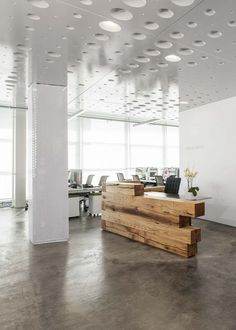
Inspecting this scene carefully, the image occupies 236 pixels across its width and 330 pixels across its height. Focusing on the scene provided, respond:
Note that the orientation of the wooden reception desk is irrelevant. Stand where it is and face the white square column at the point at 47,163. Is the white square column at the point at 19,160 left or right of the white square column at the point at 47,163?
right

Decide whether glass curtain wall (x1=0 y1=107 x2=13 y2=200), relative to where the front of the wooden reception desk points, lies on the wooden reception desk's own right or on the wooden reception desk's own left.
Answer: on the wooden reception desk's own right

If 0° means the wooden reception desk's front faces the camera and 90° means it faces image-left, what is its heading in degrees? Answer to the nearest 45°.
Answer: approximately 45°

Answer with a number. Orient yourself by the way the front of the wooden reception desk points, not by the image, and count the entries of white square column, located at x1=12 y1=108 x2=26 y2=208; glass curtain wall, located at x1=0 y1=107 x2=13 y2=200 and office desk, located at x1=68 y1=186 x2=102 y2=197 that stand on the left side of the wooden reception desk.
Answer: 0

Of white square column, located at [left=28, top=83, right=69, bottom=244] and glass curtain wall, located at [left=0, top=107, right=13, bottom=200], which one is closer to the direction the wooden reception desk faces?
the white square column

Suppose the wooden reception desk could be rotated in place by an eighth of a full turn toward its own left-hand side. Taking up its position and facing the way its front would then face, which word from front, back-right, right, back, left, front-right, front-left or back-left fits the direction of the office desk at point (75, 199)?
back-right

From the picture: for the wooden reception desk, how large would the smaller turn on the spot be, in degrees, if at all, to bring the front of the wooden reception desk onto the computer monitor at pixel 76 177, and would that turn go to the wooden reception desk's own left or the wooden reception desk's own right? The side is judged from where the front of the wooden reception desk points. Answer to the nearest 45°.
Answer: approximately 90° to the wooden reception desk's own right

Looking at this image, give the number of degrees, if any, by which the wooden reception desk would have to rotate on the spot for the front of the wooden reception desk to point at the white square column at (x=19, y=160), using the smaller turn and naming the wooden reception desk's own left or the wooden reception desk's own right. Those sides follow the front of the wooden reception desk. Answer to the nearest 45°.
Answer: approximately 90° to the wooden reception desk's own right

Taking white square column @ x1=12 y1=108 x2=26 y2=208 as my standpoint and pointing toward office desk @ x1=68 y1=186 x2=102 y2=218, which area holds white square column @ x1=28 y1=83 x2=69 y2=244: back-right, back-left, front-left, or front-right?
front-right

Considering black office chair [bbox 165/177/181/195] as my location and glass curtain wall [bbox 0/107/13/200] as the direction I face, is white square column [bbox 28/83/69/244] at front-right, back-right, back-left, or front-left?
front-left

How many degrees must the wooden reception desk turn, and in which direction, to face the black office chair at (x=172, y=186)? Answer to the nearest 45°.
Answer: approximately 135° to its right

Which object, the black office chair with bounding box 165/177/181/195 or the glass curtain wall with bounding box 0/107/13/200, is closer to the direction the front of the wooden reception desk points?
the glass curtain wall

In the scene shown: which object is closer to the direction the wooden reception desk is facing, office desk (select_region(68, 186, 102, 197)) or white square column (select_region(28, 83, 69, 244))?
the white square column

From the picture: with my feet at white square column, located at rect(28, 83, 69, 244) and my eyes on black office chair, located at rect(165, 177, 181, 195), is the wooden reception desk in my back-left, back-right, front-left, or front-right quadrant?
front-right
